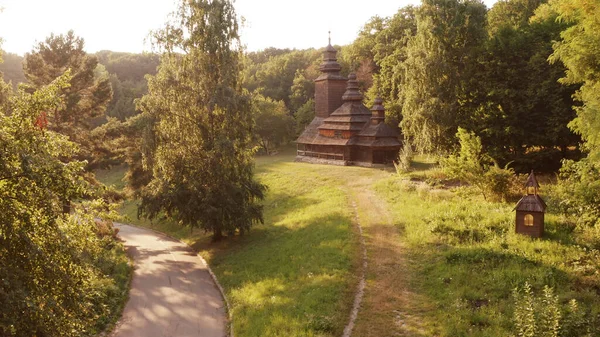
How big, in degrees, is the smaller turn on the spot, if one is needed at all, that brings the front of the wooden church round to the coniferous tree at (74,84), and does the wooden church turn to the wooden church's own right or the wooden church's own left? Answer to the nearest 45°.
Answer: approximately 90° to the wooden church's own left

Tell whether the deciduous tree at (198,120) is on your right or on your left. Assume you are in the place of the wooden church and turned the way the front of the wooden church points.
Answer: on your left

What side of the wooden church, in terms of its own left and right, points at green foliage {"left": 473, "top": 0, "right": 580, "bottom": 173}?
back
